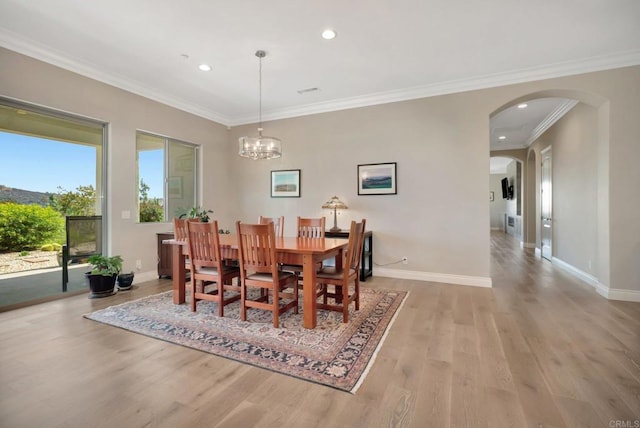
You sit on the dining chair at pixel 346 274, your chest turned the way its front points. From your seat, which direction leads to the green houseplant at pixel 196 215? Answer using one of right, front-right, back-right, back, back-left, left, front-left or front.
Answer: front

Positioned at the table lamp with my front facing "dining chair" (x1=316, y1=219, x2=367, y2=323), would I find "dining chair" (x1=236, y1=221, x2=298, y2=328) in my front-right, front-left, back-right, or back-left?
front-right

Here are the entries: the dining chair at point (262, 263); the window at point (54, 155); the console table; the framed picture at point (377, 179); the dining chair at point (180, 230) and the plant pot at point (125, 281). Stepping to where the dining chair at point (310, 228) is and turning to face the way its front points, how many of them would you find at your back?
2

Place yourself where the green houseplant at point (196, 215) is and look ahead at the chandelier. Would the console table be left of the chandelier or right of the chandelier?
left

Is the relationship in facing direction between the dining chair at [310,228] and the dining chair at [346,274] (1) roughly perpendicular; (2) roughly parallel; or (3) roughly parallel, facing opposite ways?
roughly perpendicular

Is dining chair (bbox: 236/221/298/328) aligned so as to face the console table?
yes

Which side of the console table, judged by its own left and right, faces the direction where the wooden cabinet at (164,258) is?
right

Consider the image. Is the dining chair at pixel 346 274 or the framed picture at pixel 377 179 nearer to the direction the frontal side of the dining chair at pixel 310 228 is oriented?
the dining chair

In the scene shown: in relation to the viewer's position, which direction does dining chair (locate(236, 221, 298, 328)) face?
facing away from the viewer and to the right of the viewer

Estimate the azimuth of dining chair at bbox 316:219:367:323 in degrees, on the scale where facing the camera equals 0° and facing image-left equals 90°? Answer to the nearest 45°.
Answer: approximately 135°

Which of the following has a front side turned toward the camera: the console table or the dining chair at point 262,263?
the console table

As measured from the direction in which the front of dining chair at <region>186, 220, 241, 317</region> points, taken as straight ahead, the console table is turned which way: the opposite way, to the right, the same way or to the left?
the opposite way

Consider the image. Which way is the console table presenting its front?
toward the camera

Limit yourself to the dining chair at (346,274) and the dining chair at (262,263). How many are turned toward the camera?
0

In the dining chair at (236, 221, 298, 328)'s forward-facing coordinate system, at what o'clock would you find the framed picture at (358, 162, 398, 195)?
The framed picture is roughly at 12 o'clock from the dining chair.

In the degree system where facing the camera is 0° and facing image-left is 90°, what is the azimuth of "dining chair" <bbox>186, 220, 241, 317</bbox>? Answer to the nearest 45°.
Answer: approximately 225°

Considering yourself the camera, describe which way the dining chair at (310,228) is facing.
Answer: facing the viewer and to the left of the viewer
